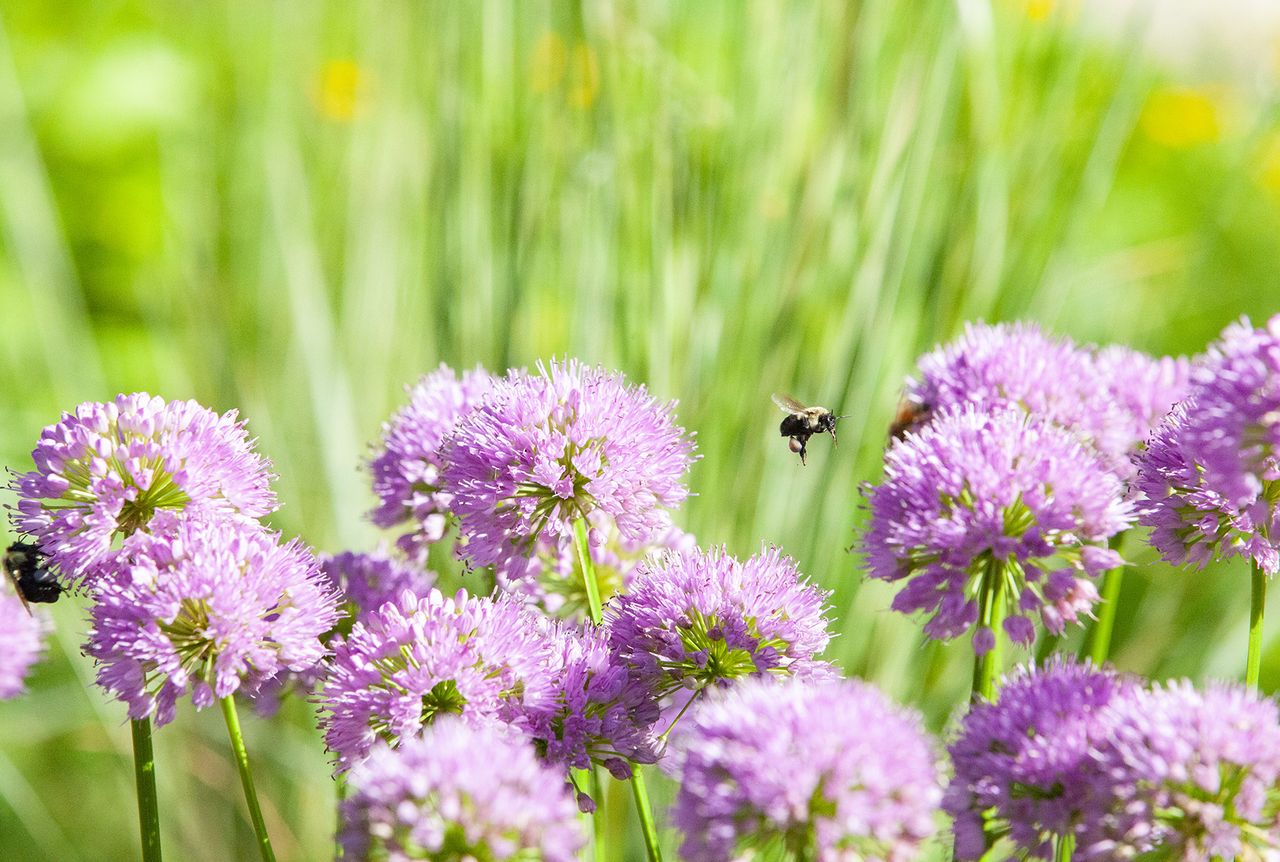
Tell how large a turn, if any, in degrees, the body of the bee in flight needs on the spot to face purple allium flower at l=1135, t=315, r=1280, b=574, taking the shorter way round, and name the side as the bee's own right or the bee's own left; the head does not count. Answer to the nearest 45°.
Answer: approximately 45° to the bee's own right

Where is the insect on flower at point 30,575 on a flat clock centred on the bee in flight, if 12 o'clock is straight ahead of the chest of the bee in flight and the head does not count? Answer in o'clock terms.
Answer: The insect on flower is roughly at 5 o'clock from the bee in flight.

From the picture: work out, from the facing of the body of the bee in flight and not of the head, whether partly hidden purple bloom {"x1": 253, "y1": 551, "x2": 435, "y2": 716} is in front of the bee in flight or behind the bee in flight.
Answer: behind

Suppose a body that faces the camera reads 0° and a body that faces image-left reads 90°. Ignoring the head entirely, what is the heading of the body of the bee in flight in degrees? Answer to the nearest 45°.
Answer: approximately 270°
